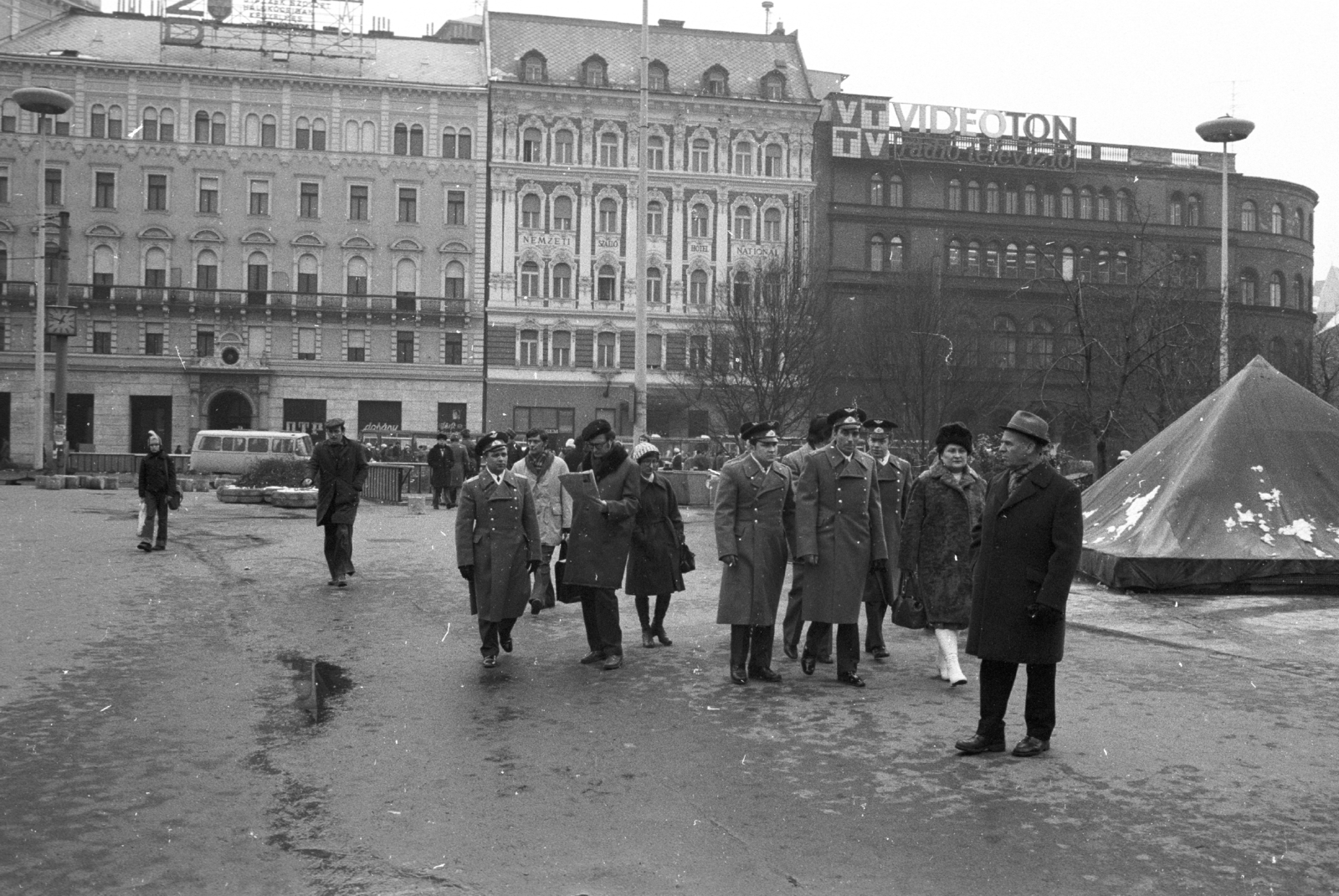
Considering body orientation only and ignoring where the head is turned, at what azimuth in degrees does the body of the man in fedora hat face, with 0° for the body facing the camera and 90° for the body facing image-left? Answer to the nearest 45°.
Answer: approximately 45°

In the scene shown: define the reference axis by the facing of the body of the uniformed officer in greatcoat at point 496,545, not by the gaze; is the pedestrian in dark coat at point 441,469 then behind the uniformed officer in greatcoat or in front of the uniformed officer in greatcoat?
behind

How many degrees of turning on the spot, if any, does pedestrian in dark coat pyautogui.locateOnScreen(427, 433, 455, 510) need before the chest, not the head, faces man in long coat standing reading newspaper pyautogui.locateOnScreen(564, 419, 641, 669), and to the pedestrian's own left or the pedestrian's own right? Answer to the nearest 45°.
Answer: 0° — they already face them

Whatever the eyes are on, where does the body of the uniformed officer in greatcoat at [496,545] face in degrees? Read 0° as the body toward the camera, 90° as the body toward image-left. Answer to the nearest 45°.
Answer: approximately 0°

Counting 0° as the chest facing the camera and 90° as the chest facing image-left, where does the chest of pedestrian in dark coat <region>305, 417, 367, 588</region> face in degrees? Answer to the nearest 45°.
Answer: approximately 0°

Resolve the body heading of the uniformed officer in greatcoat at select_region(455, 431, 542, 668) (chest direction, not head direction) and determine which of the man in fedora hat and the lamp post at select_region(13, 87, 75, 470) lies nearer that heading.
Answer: the man in fedora hat

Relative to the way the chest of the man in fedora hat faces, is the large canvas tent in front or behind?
behind

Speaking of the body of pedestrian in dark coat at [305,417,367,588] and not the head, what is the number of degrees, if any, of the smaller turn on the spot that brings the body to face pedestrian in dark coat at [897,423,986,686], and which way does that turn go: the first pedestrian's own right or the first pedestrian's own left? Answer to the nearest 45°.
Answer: approximately 45° to the first pedestrian's own left

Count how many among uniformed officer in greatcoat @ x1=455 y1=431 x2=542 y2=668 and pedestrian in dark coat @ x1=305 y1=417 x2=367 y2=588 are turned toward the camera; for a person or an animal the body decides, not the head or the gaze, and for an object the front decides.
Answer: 2
